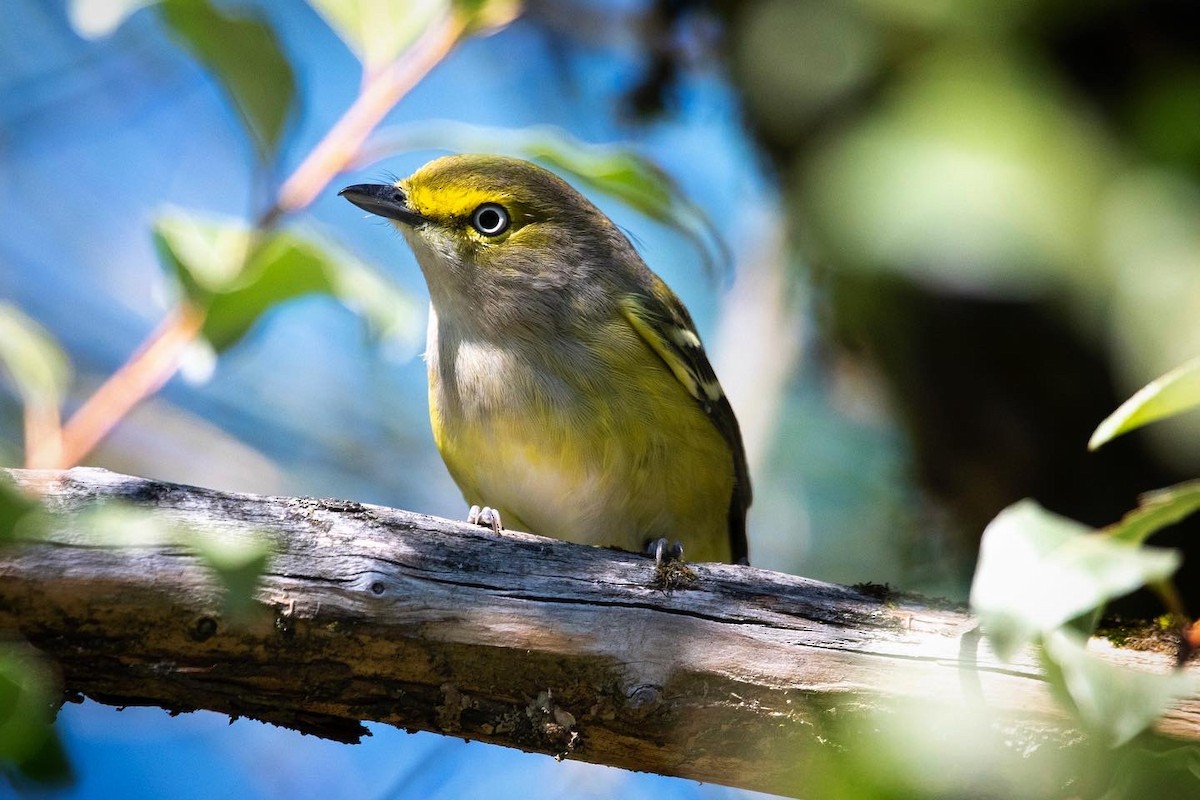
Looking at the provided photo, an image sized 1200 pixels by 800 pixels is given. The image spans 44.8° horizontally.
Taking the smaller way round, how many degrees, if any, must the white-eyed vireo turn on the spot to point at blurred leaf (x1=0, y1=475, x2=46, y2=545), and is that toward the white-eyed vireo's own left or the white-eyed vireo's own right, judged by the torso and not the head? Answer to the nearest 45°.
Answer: approximately 45° to the white-eyed vireo's own left

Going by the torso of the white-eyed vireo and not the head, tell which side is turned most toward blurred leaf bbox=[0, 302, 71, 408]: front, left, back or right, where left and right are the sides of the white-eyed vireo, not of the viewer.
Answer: right

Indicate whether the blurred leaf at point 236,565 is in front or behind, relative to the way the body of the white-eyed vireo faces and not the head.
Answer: in front

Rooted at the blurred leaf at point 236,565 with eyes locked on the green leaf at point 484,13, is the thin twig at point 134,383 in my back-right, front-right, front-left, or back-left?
front-left

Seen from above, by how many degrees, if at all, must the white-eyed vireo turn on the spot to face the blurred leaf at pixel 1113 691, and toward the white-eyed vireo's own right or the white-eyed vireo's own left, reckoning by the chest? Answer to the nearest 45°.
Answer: approximately 45° to the white-eyed vireo's own left

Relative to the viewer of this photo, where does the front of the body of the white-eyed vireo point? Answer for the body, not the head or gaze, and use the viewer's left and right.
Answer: facing the viewer and to the left of the viewer
